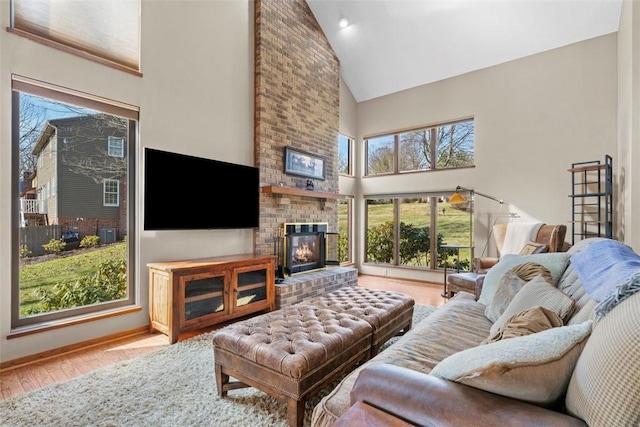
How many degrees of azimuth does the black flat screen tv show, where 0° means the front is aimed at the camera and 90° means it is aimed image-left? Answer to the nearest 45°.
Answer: approximately 315°

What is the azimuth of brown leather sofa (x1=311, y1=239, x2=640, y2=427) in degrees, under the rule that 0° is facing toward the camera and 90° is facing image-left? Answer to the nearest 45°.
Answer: approximately 90°

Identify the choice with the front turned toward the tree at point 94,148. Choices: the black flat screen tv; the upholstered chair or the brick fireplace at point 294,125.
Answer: the upholstered chair

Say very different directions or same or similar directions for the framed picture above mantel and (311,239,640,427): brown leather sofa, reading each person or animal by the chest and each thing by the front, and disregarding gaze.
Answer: very different directions

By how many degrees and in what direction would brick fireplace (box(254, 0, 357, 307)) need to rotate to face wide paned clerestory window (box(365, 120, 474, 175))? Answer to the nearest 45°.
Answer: approximately 45° to its left

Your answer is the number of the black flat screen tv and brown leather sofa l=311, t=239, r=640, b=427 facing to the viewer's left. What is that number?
1

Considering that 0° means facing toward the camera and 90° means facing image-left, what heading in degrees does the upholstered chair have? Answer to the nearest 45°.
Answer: approximately 45°

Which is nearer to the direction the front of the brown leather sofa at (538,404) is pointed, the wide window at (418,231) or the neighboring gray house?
the neighboring gray house

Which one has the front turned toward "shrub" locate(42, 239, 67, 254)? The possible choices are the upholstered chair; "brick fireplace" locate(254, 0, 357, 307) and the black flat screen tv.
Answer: the upholstered chair

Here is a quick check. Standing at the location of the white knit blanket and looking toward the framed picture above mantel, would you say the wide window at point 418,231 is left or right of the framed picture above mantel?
right
